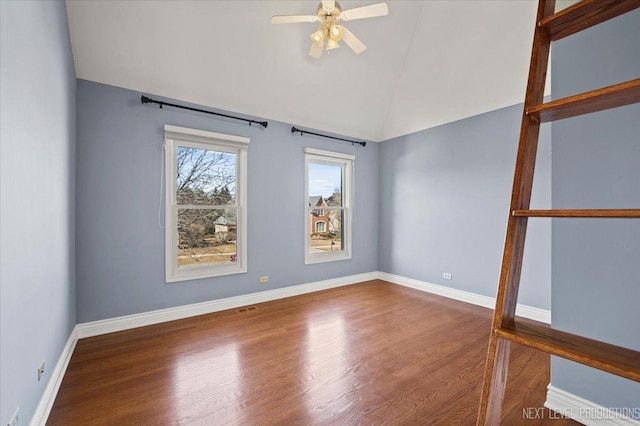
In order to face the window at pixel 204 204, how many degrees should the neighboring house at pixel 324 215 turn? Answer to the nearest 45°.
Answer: approximately 45° to its right

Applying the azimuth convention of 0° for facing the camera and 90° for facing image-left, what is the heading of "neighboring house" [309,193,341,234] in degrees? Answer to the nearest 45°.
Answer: approximately 0°

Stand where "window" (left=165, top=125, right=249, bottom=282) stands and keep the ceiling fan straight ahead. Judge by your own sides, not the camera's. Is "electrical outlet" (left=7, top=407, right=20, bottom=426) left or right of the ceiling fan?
right

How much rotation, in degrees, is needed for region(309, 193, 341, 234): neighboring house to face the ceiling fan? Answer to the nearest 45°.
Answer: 0° — it already faces it

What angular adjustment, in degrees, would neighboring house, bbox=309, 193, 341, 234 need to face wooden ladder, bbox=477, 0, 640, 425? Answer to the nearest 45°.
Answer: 0° — it already faces it
